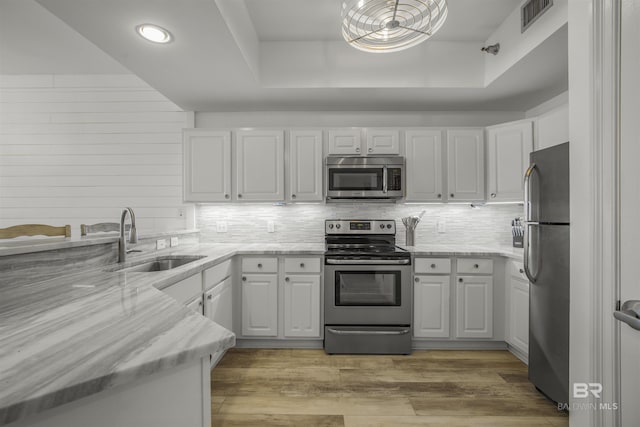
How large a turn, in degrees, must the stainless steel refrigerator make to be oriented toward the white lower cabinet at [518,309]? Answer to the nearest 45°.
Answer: approximately 135° to its right

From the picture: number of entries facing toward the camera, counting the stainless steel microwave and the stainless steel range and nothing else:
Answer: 2

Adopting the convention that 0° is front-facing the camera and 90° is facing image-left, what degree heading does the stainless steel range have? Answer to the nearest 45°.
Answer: approximately 0°

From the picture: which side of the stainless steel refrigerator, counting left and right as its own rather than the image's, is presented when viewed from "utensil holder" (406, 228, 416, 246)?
right

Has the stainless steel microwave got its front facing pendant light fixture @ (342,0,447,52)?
yes

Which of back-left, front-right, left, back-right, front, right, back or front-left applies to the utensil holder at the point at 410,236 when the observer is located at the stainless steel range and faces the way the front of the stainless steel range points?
back-left
